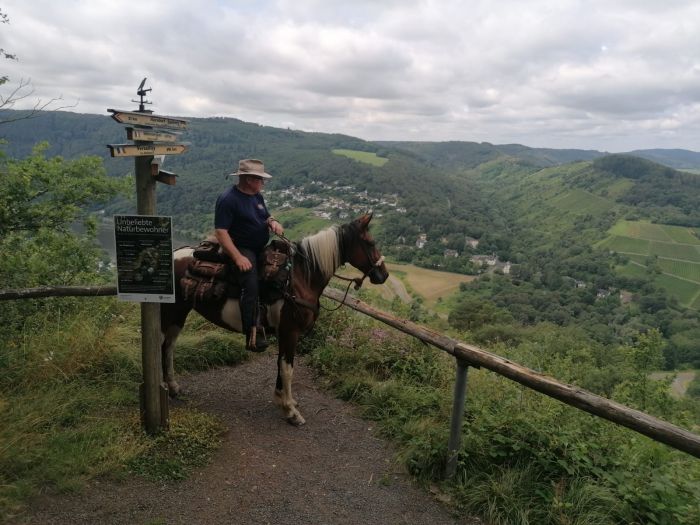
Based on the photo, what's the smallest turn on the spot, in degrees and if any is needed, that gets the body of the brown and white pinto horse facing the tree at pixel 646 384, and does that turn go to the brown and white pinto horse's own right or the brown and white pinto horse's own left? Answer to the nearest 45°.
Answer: approximately 45° to the brown and white pinto horse's own left

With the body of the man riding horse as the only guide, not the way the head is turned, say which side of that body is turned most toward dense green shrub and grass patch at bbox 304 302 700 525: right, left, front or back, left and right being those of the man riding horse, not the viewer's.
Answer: front

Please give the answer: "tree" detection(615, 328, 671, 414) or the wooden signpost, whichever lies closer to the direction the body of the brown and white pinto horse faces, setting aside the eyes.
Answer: the tree

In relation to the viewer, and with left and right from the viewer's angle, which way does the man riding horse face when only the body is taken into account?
facing the viewer and to the right of the viewer

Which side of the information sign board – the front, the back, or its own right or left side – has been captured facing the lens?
front

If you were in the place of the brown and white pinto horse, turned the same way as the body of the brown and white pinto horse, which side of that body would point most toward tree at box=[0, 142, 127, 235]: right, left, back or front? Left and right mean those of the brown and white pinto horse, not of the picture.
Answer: back

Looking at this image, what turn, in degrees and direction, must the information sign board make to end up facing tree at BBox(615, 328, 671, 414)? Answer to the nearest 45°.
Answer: approximately 90° to its left
